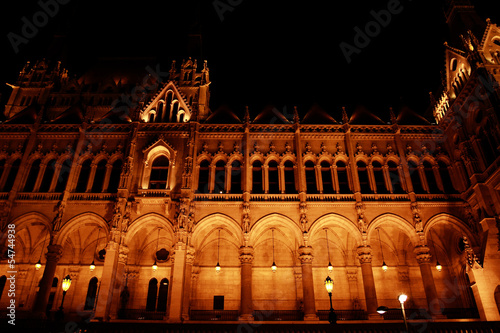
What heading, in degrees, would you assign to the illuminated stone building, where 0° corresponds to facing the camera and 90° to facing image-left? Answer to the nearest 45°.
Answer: approximately 0°
